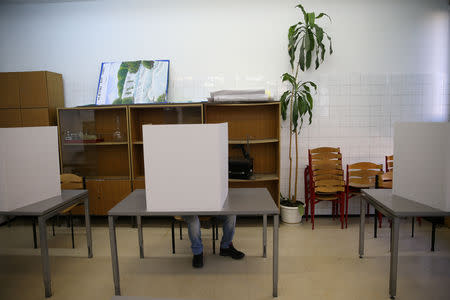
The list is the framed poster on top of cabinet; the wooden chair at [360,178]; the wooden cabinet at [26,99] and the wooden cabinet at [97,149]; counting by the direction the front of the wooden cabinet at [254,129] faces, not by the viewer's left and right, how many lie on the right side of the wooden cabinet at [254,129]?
3

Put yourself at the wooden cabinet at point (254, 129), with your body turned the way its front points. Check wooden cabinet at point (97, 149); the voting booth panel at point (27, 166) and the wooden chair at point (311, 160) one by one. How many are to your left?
1

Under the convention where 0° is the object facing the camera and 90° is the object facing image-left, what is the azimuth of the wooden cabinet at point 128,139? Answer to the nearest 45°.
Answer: approximately 0°

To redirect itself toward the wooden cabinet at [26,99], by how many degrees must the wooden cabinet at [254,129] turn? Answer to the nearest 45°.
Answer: approximately 90° to its right

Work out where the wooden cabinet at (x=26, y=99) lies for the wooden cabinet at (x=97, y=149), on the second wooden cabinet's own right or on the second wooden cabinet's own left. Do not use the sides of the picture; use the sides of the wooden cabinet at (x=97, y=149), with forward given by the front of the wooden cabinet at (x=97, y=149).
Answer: on the second wooden cabinet's own right

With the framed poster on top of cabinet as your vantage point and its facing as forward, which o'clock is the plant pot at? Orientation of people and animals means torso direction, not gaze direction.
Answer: The plant pot is roughly at 10 o'clock from the framed poster on top of cabinet.

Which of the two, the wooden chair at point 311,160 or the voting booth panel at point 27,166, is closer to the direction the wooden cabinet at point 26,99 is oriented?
the voting booth panel
